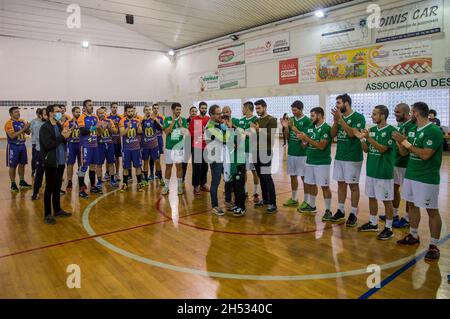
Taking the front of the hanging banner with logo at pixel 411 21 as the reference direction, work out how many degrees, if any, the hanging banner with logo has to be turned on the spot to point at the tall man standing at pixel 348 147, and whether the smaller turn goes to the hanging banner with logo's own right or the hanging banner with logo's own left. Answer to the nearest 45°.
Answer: approximately 45° to the hanging banner with logo's own left

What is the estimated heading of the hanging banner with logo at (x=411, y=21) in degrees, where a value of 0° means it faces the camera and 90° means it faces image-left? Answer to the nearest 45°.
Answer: approximately 45°

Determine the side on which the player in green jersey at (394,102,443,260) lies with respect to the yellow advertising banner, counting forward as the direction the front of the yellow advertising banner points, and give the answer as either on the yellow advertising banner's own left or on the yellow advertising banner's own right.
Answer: on the yellow advertising banner's own left

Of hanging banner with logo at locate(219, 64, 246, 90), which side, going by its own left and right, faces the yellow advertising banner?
left

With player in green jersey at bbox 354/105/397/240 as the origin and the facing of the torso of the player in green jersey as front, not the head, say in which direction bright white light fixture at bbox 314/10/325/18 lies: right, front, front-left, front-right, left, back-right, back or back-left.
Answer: back-right

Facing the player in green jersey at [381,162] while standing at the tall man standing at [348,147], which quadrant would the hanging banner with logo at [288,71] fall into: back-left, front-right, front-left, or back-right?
back-left

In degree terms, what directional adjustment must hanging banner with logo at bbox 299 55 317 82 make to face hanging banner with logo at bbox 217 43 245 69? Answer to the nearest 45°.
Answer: approximately 90° to its right

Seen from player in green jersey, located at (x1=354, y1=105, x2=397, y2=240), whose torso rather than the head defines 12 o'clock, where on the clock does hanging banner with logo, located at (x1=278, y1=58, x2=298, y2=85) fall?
The hanging banner with logo is roughly at 4 o'clock from the player in green jersey.

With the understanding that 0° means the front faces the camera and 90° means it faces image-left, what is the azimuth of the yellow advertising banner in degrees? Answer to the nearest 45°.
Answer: approximately 45°

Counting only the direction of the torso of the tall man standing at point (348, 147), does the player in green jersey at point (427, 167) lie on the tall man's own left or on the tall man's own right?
on the tall man's own left

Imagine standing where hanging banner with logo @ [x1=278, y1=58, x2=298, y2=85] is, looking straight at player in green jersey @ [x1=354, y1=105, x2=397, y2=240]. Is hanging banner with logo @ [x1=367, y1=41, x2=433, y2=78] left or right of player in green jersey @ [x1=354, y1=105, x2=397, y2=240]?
left
